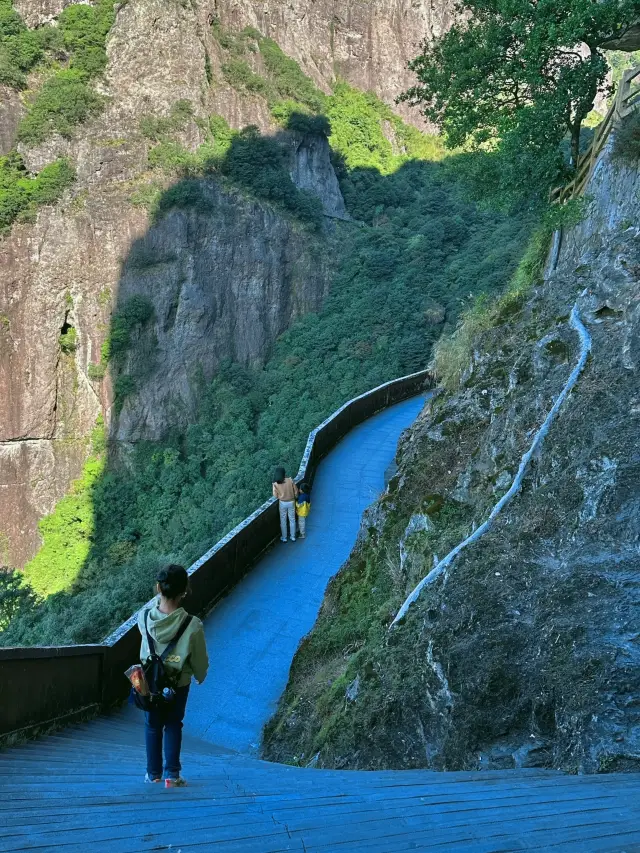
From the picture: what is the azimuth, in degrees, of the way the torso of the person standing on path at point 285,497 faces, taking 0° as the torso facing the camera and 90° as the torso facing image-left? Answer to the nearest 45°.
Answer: approximately 180°

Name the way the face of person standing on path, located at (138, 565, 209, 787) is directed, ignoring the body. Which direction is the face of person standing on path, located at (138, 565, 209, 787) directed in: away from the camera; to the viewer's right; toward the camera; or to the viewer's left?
away from the camera

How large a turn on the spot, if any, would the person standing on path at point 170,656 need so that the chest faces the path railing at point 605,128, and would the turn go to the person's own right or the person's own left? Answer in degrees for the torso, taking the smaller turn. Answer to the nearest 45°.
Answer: approximately 45° to the person's own right

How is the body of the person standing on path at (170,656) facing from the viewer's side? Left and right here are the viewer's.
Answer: facing away from the viewer
